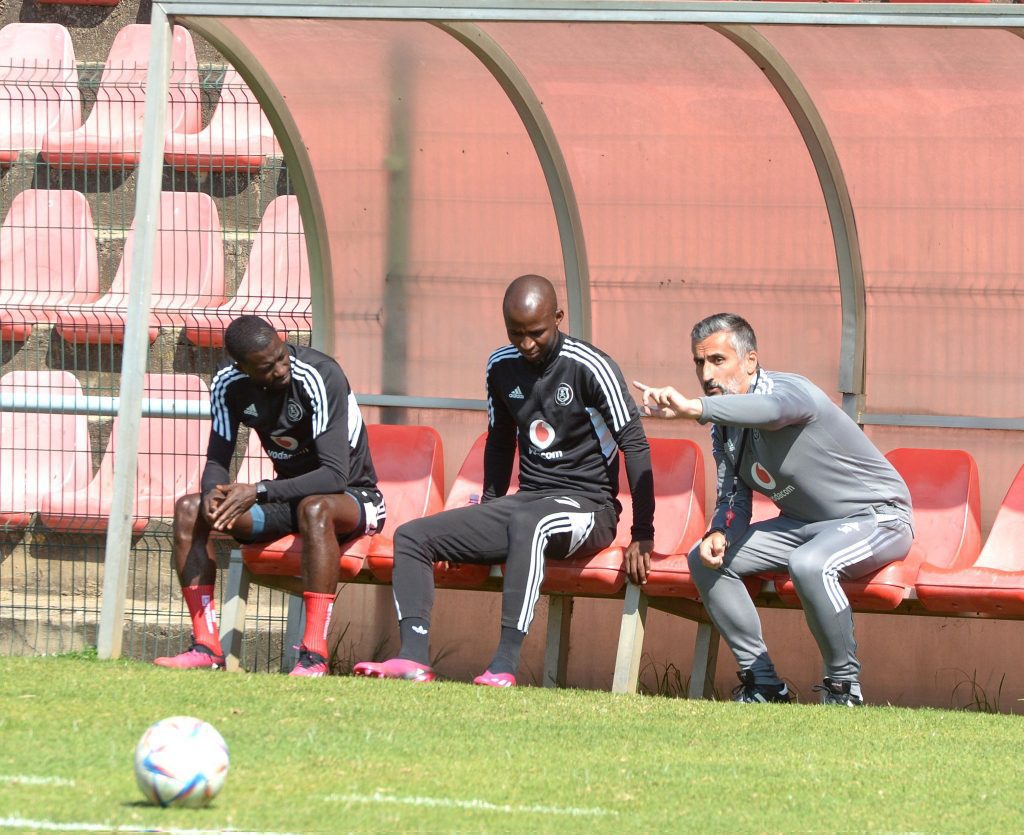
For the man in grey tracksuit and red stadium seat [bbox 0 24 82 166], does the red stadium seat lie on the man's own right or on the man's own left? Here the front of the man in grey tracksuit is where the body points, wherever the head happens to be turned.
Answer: on the man's own right

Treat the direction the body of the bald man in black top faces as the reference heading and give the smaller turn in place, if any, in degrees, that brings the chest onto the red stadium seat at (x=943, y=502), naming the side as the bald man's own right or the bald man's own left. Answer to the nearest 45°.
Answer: approximately 135° to the bald man's own left

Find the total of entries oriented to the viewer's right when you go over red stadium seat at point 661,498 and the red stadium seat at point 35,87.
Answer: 0

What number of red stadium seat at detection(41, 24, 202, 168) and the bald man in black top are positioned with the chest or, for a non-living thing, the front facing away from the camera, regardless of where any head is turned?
0

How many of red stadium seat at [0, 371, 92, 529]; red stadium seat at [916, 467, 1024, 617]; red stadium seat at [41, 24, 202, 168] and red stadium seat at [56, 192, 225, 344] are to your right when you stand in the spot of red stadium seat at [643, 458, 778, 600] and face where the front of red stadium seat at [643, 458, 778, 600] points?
3

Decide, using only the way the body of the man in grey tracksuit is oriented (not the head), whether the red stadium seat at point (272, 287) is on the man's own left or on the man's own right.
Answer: on the man's own right

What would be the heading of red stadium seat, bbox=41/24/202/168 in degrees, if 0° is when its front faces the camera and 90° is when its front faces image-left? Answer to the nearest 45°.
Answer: approximately 45°

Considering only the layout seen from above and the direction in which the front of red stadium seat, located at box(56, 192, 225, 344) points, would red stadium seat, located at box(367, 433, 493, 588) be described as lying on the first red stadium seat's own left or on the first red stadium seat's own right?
on the first red stadium seat's own left

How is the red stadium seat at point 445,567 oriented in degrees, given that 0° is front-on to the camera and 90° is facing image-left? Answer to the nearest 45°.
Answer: approximately 45°

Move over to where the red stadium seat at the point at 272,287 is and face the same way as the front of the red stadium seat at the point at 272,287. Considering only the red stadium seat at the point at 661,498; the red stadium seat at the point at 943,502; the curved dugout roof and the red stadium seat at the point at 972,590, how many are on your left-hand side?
4
